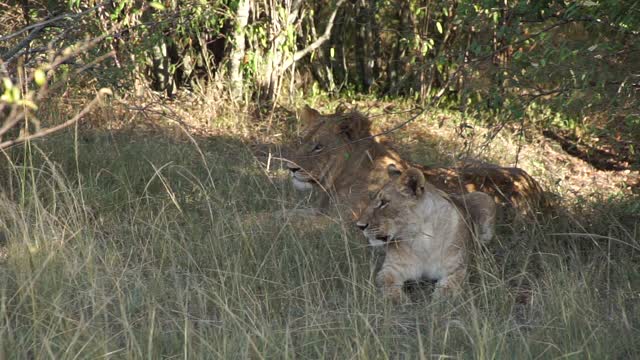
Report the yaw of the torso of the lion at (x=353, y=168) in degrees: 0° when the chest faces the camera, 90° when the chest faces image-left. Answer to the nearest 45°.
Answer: approximately 90°

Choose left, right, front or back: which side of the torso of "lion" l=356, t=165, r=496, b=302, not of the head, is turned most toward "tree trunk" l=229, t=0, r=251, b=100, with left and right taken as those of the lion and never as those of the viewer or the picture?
right

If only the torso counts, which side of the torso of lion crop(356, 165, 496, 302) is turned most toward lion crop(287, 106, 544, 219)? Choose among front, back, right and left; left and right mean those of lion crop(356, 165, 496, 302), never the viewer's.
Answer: back

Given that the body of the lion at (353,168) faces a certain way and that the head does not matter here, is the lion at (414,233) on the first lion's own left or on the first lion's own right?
on the first lion's own left

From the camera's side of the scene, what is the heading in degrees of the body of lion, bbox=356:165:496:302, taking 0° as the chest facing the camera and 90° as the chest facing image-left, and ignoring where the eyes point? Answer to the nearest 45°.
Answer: approximately 45°
